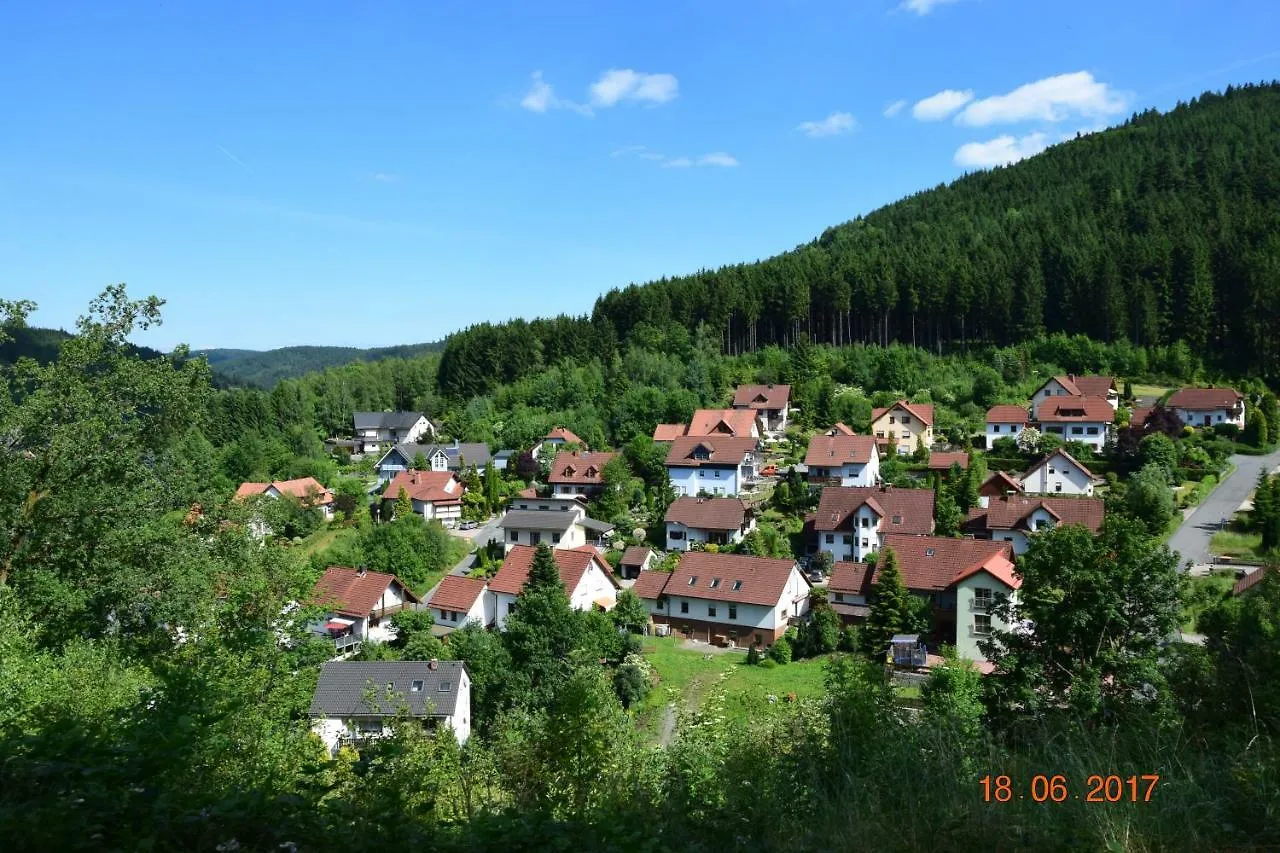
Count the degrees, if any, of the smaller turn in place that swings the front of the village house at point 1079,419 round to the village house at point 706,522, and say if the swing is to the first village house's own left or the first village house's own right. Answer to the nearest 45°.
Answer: approximately 45° to the first village house's own right

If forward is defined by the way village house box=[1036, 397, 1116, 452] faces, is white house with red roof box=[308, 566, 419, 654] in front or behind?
in front

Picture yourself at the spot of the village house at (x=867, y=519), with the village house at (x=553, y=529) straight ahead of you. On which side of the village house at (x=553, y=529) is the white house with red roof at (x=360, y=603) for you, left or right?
left

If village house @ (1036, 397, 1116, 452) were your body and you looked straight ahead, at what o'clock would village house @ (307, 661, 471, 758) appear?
village house @ (307, 661, 471, 758) is roughly at 1 o'clock from village house @ (1036, 397, 1116, 452).

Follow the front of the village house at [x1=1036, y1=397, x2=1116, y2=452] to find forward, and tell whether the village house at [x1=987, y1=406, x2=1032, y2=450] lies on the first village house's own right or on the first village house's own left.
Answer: on the first village house's own right

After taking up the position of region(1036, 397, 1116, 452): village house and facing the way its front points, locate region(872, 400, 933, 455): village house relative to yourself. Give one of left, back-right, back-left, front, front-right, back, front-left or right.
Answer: right

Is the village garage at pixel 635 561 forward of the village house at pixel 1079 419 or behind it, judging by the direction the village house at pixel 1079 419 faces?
forward

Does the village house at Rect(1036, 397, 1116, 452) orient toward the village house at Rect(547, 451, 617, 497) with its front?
no

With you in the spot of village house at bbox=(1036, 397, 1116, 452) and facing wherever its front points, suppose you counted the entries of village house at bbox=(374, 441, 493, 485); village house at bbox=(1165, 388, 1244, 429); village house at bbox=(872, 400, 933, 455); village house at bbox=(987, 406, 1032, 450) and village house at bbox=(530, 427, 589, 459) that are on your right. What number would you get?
4

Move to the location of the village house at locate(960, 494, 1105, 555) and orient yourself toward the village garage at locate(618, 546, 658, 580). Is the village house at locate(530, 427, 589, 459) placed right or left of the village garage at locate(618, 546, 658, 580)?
right

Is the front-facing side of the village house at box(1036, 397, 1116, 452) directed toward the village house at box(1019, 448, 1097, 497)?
yes

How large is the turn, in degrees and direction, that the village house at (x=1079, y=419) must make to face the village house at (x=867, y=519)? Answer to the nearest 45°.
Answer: approximately 45° to its right

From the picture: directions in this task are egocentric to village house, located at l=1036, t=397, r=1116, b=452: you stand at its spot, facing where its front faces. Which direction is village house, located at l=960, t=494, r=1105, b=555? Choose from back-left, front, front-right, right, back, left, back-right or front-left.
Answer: front

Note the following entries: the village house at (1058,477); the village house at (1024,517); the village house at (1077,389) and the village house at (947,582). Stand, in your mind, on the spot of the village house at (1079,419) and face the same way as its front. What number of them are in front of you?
3

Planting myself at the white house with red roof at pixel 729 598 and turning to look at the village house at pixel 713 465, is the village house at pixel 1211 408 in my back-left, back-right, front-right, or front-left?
front-right

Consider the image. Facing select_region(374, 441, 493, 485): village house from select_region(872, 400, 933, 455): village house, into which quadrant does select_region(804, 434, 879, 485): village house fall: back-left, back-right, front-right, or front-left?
front-left

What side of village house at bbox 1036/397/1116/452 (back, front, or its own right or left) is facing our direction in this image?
front
